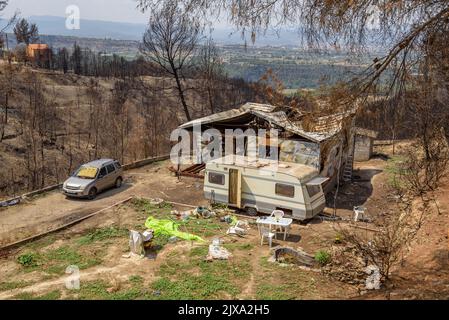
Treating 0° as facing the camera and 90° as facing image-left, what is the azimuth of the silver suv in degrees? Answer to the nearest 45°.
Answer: approximately 45°

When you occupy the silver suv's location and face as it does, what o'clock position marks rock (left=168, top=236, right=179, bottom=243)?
The rock is roughly at 10 o'clock from the silver suv.

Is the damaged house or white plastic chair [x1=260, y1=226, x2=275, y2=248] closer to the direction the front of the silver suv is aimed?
the white plastic chair

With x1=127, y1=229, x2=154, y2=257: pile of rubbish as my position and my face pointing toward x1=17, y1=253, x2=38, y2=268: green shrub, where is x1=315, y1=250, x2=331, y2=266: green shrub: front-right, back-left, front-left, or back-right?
back-left

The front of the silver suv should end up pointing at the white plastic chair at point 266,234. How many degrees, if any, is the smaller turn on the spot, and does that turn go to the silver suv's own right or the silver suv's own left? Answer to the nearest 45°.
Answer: approximately 90° to the silver suv's own left

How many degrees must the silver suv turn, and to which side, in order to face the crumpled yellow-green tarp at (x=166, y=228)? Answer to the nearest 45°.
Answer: approximately 45° to its left

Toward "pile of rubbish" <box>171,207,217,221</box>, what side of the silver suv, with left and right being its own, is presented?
left

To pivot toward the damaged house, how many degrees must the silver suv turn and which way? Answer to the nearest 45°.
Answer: approximately 135° to its left

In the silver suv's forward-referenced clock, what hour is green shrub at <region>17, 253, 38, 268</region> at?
The green shrub is roughly at 11 o'clock from the silver suv.

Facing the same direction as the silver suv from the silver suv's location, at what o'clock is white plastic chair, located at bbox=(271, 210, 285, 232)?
The white plastic chair is roughly at 9 o'clock from the silver suv.
